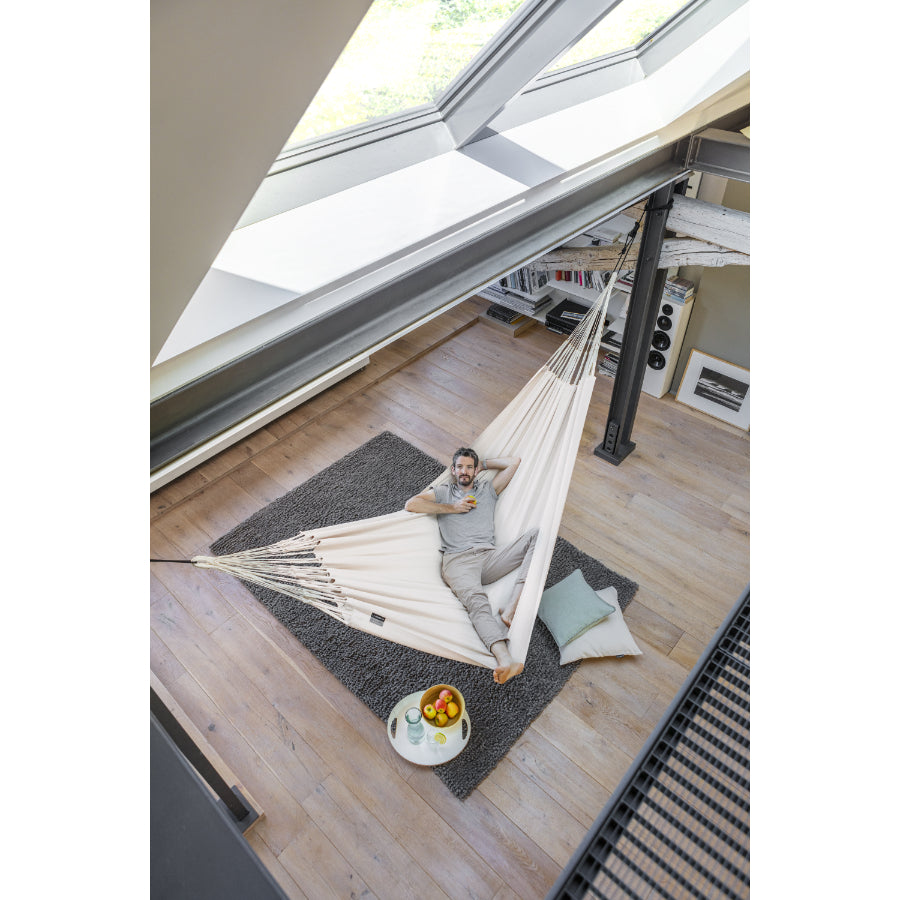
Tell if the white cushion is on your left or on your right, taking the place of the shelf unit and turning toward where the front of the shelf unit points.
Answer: on your left

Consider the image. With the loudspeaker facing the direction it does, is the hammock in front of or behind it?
in front

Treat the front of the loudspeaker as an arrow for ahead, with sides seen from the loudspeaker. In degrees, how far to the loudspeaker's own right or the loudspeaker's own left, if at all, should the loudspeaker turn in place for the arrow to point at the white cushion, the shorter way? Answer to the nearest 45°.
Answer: approximately 45° to the loudspeaker's own left

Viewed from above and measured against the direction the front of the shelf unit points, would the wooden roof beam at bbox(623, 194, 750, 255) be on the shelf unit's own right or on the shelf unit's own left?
on the shelf unit's own left

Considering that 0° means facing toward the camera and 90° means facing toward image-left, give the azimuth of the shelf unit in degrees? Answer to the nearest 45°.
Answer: approximately 45°

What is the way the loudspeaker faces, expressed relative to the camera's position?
facing the viewer and to the left of the viewer
